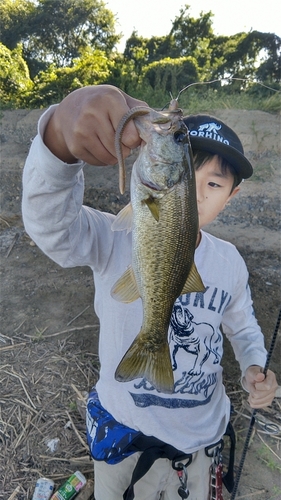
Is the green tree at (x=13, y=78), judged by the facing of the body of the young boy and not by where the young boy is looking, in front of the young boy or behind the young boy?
behind

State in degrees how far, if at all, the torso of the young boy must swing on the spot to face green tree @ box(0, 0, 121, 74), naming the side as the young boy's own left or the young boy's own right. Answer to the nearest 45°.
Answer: approximately 180°

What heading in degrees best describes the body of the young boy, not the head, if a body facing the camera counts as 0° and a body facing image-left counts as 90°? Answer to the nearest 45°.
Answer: approximately 0°

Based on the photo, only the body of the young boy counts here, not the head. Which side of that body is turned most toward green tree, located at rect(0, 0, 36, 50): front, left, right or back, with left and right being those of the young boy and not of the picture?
back
